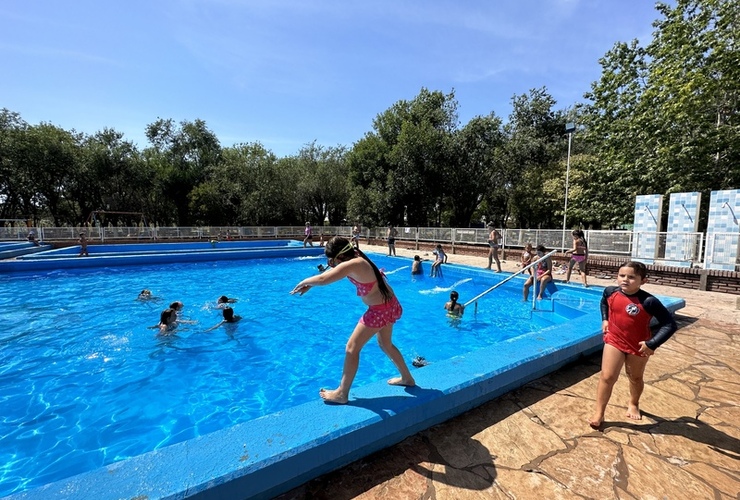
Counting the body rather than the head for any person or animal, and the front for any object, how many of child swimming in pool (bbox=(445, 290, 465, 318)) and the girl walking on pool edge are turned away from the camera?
1

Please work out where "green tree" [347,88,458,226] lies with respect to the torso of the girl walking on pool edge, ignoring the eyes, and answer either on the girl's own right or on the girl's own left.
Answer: on the girl's own right

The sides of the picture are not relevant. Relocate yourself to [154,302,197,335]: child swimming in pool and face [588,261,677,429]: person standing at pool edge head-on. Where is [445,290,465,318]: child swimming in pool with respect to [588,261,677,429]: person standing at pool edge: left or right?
left

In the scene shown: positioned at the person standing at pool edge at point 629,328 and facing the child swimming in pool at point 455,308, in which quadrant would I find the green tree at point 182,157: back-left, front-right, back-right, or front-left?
front-left

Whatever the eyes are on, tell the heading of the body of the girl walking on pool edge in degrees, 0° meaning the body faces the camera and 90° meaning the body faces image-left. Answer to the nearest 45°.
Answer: approximately 90°

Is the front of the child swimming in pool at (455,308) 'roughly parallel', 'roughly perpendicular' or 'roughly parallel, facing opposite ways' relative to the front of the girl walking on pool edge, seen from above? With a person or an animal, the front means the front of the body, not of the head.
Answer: roughly perpendicular

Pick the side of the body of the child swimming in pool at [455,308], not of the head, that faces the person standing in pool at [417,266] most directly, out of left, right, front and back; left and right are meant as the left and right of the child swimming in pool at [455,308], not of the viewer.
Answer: front

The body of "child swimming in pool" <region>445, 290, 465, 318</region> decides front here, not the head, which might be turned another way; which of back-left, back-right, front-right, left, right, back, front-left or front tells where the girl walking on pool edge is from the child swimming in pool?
back

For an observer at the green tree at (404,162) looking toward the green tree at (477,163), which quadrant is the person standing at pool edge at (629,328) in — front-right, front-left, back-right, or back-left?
front-right

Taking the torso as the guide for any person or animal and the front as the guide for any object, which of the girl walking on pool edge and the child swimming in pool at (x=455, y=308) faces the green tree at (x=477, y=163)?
the child swimming in pool

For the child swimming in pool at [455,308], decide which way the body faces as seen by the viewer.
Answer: away from the camera

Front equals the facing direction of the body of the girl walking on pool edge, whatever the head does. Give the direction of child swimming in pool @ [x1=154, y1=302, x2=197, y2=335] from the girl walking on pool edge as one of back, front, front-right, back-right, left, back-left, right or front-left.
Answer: front-right
